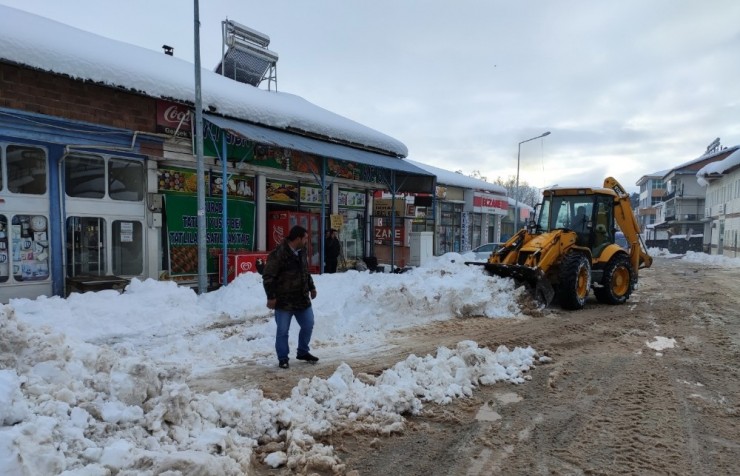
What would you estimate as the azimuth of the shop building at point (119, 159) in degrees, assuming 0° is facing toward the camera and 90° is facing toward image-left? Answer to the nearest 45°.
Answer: approximately 315°

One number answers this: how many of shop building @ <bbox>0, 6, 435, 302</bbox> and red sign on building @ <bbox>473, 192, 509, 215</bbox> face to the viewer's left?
0

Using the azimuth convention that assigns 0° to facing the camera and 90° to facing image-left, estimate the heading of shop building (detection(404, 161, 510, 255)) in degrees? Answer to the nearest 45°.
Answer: approximately 315°

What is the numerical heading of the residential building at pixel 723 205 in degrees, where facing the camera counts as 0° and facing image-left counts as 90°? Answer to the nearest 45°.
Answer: approximately 45°

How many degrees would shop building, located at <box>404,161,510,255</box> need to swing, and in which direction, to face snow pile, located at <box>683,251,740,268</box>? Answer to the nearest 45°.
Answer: approximately 45° to its left

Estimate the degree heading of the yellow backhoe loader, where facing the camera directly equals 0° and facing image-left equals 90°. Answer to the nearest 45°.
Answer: approximately 45°

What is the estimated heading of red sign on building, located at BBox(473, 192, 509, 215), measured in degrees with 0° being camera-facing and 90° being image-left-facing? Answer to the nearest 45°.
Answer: approximately 315°

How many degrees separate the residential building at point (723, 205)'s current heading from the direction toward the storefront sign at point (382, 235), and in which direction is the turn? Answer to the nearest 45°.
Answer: approximately 45° to its left
